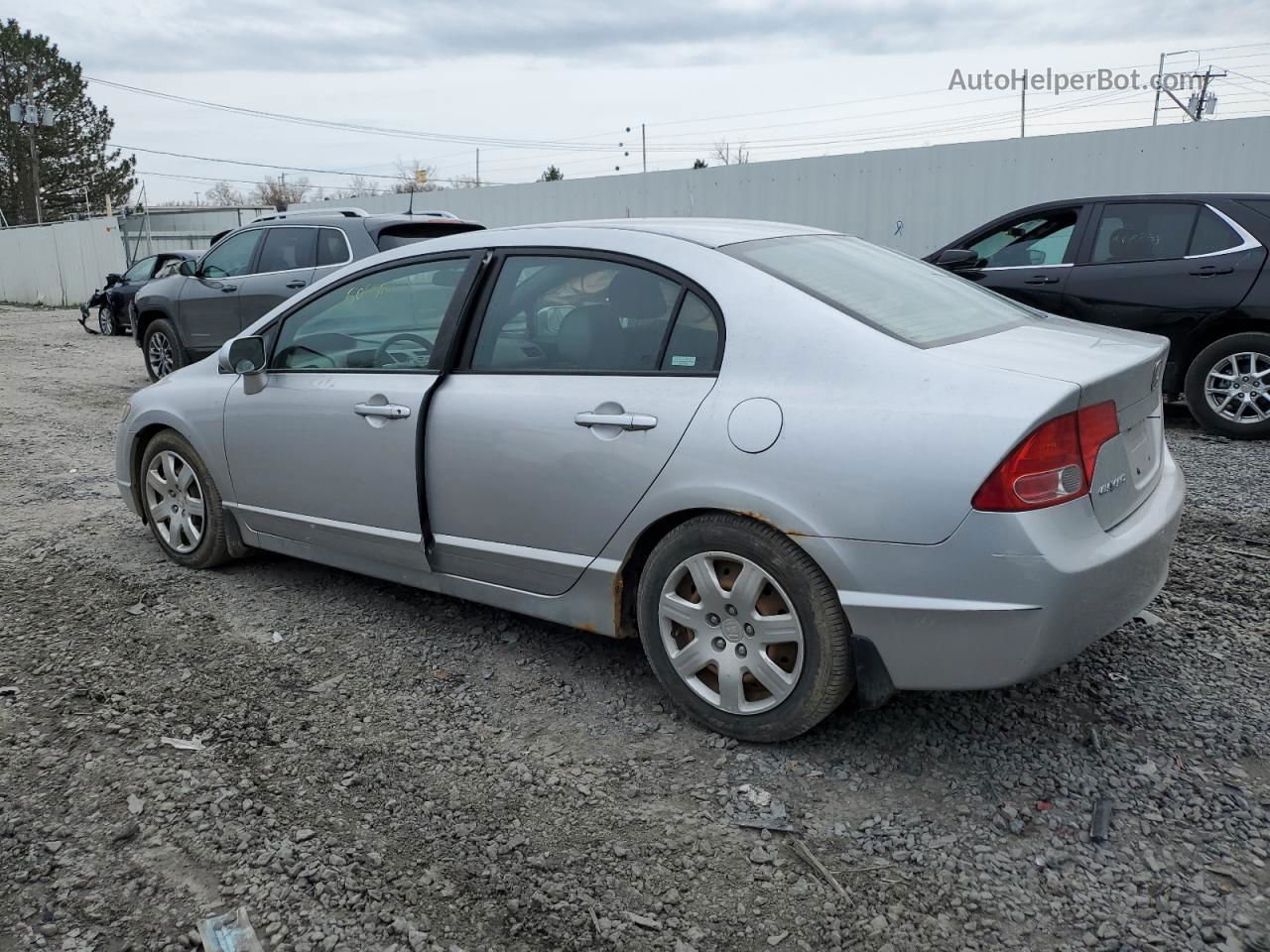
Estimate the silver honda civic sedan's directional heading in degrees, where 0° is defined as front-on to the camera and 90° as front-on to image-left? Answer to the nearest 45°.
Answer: approximately 135°

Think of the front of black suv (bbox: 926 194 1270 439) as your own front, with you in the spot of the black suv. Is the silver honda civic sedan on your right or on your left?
on your left

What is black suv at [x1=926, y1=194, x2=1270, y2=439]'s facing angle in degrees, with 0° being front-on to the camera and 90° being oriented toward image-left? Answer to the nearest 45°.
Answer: approximately 90°

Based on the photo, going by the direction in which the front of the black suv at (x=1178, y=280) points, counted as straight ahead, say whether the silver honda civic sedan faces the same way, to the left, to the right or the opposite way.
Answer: the same way

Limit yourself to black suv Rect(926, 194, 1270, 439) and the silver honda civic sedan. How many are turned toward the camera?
0

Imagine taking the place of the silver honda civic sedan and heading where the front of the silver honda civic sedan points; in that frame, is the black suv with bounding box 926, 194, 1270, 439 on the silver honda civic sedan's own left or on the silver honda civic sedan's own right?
on the silver honda civic sedan's own right
